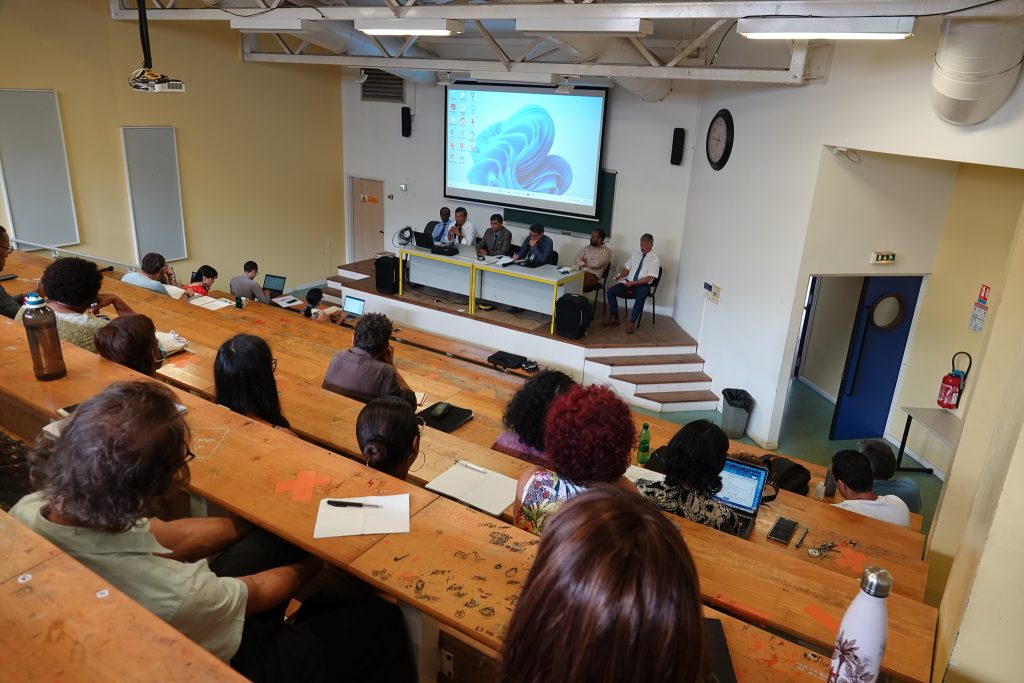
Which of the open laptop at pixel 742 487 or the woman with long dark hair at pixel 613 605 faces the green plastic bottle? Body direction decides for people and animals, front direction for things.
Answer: the woman with long dark hair

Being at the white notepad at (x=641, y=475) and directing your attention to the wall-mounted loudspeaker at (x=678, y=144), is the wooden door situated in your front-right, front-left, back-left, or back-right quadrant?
front-left

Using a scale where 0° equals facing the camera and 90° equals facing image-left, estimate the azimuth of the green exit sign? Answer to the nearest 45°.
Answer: approximately 0°

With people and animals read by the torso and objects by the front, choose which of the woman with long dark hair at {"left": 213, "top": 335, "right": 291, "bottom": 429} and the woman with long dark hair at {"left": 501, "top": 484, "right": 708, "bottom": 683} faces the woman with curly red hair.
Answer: the woman with long dark hair at {"left": 501, "top": 484, "right": 708, "bottom": 683}

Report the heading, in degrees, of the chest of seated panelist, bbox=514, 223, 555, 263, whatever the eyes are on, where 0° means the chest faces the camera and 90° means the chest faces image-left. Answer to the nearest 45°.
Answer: approximately 45°

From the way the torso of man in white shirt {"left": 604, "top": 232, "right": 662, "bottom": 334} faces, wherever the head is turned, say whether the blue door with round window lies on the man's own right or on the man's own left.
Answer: on the man's own left

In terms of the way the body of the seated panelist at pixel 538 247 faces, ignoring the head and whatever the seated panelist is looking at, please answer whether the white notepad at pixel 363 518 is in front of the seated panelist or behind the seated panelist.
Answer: in front

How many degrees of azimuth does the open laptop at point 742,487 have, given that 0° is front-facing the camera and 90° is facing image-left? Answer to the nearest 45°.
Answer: approximately 45°

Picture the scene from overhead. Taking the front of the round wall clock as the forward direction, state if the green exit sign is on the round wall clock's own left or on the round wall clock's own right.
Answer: on the round wall clock's own left

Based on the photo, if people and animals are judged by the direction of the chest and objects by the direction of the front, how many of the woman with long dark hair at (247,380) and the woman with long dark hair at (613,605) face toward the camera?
0

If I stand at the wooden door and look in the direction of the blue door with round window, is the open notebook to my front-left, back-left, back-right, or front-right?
front-right

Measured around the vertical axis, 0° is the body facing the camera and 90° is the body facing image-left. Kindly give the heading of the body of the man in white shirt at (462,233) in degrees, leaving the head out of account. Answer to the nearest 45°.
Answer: approximately 45°
